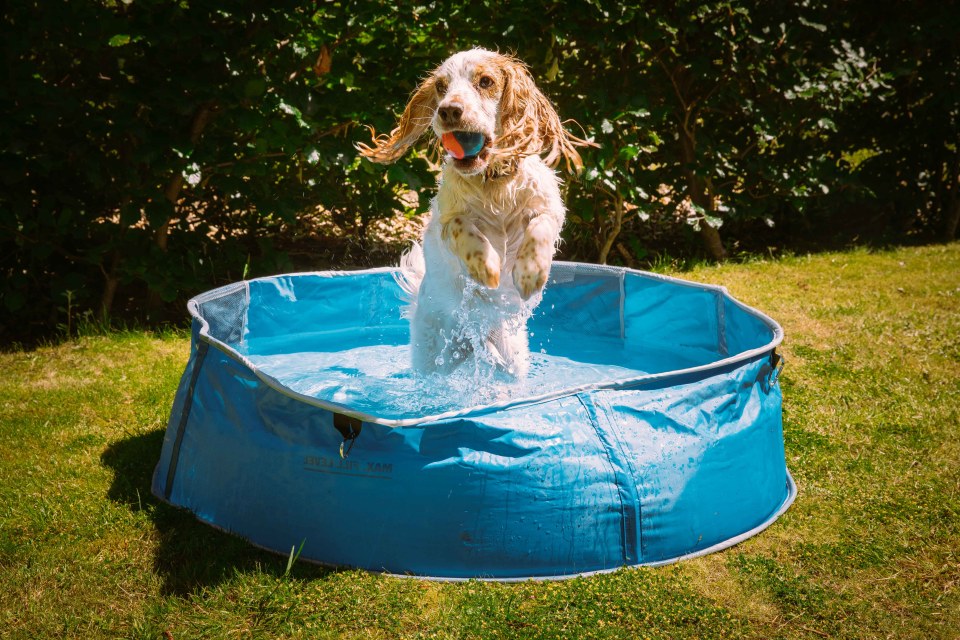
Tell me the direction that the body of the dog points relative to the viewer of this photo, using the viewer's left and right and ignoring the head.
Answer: facing the viewer
